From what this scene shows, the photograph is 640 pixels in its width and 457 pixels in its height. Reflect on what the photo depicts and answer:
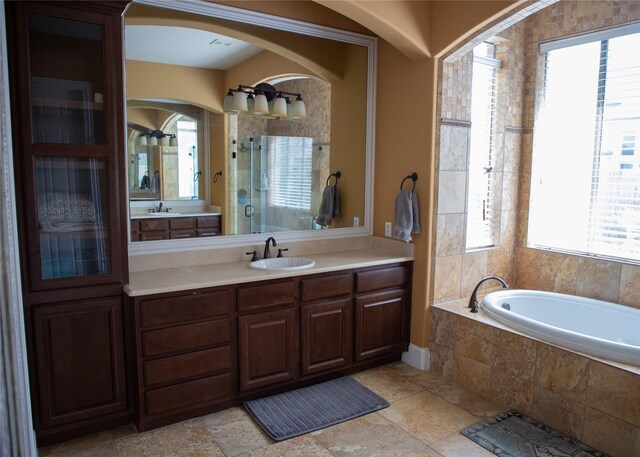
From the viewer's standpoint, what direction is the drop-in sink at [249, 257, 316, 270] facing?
toward the camera

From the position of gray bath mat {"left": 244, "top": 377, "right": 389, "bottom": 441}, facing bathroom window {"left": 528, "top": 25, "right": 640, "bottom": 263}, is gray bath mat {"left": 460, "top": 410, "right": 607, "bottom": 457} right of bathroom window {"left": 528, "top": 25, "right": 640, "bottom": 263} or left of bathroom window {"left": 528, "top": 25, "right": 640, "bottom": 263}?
right

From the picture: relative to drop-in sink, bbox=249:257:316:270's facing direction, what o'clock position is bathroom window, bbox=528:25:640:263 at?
The bathroom window is roughly at 9 o'clock from the drop-in sink.

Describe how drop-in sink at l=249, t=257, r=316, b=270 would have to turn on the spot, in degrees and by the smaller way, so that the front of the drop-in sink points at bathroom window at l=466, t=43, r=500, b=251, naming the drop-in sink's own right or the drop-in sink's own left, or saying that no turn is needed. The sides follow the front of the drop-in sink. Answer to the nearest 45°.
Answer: approximately 90° to the drop-in sink's own left

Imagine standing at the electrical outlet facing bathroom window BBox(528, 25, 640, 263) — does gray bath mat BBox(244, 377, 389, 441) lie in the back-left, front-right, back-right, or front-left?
back-right

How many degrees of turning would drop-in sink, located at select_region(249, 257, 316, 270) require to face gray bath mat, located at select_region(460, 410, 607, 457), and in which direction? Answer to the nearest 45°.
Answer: approximately 45° to its left

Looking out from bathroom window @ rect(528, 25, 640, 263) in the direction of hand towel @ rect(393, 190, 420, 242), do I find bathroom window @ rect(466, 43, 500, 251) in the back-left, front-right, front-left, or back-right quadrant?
front-right

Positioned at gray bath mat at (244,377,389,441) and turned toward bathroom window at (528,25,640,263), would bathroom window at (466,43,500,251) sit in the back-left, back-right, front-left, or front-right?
front-left

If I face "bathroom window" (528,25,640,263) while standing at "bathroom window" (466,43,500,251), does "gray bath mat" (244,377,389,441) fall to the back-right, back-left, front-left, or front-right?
back-right

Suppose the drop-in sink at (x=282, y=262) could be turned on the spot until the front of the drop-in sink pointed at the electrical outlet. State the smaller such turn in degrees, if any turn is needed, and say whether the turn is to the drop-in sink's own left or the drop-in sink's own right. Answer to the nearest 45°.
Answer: approximately 135° to the drop-in sink's own left

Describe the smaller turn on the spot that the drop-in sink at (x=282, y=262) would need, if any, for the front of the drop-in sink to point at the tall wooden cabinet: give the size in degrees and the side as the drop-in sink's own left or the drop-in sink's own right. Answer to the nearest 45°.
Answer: approximately 45° to the drop-in sink's own right

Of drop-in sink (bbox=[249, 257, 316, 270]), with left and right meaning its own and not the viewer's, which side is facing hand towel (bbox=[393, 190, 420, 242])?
left
